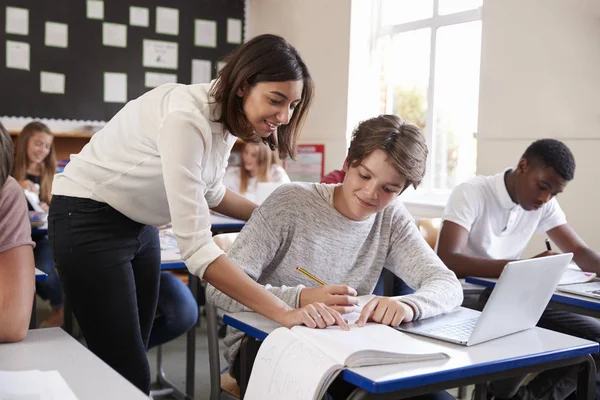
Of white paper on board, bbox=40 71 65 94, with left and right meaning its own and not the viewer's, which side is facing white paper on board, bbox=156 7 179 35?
left

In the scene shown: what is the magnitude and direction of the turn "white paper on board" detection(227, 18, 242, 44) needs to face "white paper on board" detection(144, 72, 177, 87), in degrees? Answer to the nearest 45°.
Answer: approximately 45° to its right

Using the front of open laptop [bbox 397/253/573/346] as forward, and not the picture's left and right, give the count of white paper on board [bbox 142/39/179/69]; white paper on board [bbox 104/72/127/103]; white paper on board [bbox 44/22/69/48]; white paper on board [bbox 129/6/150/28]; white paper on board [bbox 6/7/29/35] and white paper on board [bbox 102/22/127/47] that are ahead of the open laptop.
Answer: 6

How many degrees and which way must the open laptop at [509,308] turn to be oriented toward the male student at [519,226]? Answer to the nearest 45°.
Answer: approximately 45° to its right

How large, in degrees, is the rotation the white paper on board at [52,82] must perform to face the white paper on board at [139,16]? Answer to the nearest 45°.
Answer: approximately 90° to its left

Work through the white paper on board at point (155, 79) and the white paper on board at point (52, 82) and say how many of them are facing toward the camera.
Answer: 2

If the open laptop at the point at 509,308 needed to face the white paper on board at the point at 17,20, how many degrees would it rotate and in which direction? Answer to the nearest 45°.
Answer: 0° — it already faces it

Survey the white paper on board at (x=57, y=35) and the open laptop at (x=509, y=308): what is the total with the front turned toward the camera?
1

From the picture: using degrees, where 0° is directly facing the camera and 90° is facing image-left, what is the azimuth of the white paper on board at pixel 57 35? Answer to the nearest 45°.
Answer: approximately 0°

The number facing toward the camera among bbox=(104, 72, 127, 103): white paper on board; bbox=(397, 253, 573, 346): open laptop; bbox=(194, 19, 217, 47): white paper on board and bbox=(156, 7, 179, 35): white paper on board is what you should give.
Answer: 3

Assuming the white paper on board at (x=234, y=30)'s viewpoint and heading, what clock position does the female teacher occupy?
The female teacher is roughly at 12 o'clock from the white paper on board.
